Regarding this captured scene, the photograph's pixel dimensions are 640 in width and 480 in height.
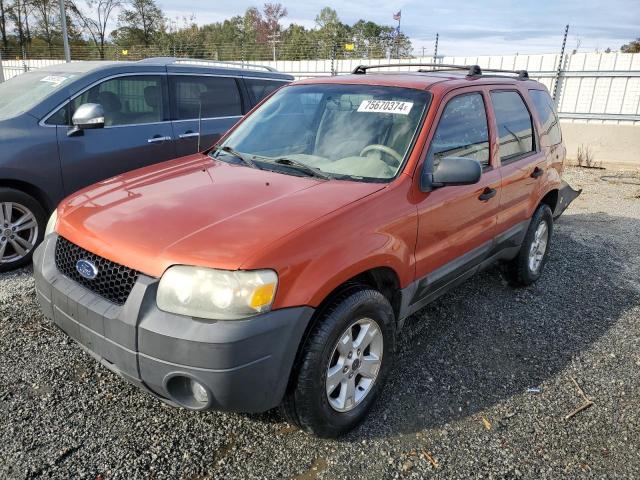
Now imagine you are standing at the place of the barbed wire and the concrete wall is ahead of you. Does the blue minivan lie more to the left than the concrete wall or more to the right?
right

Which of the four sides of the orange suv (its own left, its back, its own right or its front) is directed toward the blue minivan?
right

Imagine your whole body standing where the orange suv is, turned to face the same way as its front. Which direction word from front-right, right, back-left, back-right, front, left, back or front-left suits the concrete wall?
back

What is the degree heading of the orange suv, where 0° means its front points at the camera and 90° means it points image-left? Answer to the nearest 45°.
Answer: approximately 45°

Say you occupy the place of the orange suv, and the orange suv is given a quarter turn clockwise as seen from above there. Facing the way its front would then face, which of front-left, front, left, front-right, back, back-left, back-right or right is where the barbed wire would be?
front-right
